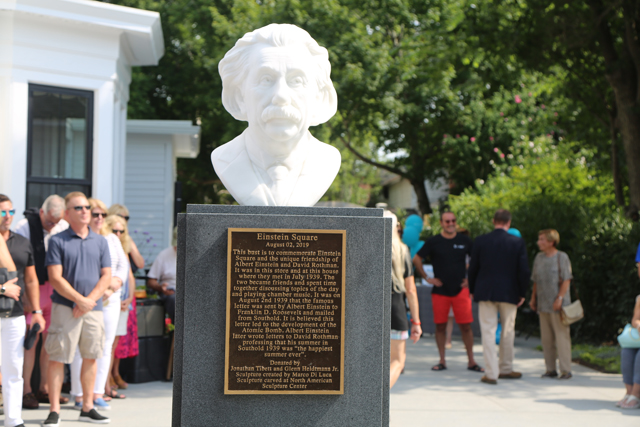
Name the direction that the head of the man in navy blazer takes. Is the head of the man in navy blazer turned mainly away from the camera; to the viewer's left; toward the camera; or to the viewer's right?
away from the camera

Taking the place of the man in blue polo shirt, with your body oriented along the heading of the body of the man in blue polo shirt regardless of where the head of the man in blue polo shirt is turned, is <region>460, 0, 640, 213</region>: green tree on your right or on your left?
on your left

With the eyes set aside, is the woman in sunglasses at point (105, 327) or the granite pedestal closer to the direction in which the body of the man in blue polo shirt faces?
the granite pedestal

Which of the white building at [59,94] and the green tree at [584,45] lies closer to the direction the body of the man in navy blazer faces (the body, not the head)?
the green tree

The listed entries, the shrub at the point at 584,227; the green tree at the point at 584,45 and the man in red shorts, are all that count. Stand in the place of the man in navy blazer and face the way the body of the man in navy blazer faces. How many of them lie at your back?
0

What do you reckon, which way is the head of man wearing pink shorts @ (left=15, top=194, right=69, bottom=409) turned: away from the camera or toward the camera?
toward the camera

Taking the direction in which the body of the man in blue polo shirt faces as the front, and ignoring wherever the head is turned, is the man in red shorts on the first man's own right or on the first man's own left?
on the first man's own left

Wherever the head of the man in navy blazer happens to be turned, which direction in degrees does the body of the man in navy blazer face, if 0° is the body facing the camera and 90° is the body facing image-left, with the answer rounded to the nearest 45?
approximately 180°

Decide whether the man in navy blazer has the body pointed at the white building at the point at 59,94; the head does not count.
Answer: no

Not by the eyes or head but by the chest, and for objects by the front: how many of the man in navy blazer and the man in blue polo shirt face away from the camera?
1

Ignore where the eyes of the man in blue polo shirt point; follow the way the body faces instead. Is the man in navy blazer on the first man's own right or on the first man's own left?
on the first man's own left

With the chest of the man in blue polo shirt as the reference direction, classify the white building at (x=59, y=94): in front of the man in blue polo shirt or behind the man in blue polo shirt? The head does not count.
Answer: behind

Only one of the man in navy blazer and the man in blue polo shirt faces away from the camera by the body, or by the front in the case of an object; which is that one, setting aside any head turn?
the man in navy blazer

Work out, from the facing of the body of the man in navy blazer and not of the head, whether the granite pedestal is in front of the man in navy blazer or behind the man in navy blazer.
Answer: behind

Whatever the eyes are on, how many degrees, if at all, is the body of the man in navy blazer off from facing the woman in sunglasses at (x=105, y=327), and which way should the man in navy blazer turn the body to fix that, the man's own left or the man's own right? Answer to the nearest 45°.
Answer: approximately 135° to the man's own left
